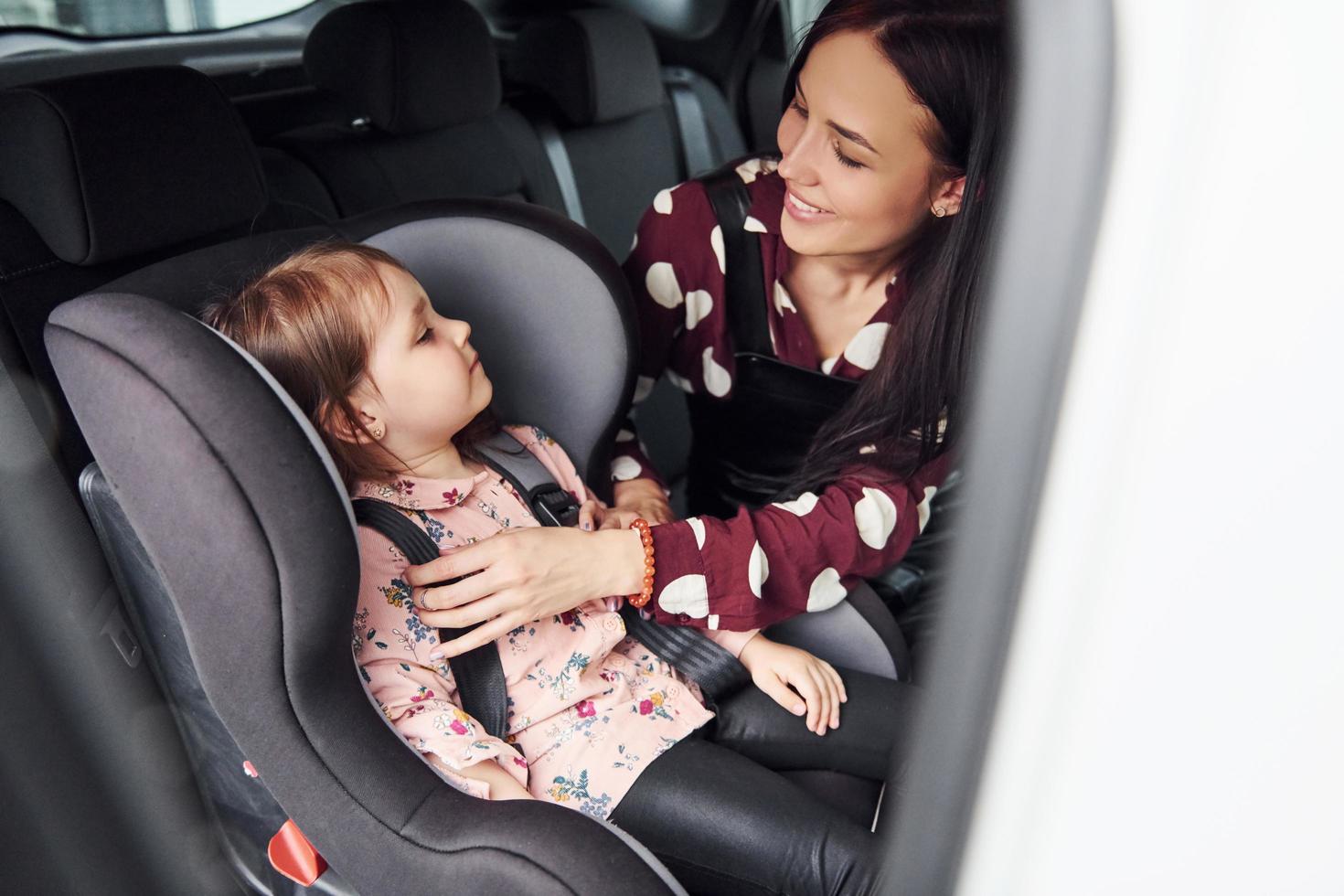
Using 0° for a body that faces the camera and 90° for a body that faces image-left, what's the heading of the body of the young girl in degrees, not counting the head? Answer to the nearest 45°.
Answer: approximately 315°

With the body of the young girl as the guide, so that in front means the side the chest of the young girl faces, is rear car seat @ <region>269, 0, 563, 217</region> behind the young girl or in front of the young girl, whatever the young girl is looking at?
behind

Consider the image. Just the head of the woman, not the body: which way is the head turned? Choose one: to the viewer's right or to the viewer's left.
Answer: to the viewer's left

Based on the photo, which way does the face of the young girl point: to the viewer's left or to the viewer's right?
to the viewer's right

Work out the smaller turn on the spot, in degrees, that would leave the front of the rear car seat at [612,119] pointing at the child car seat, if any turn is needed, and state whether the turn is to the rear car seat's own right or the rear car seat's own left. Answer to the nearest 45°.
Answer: approximately 45° to the rear car seat's own right

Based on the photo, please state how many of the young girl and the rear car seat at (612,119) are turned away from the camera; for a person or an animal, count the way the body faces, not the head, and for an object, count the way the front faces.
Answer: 0

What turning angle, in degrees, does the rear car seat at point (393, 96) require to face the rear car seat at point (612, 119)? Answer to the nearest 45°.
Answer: approximately 90° to its left

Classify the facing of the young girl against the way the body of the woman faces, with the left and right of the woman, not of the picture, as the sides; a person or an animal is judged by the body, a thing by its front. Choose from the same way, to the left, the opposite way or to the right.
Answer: to the left

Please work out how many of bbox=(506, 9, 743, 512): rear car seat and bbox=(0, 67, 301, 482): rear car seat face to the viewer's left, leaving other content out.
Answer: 0

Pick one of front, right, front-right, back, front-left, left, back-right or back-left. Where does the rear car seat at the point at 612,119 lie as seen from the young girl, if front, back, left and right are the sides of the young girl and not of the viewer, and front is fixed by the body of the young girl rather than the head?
back-left

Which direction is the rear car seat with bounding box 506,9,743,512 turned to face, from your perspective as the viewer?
facing the viewer and to the right of the viewer
